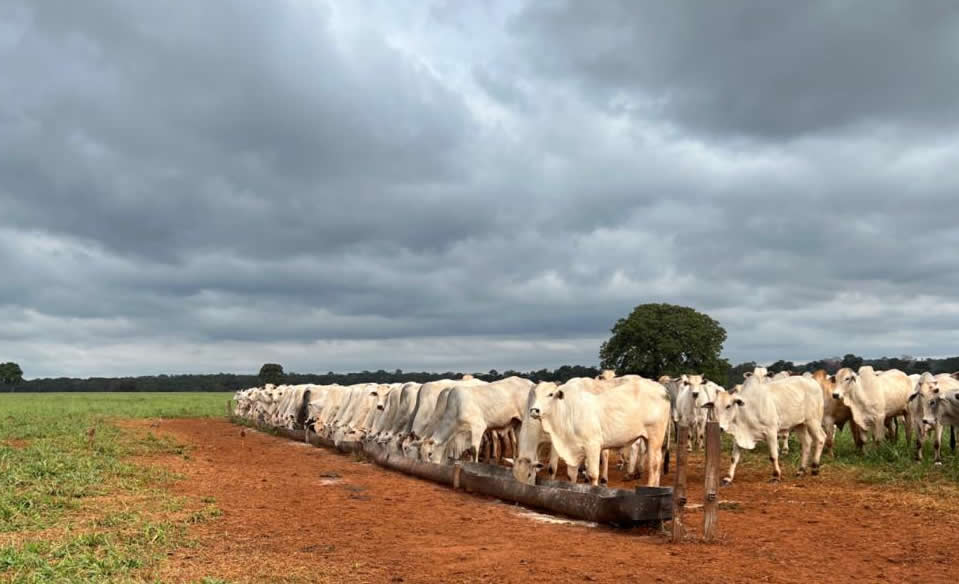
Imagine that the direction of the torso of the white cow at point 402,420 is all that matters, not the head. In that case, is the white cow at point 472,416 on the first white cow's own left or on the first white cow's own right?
on the first white cow's own left

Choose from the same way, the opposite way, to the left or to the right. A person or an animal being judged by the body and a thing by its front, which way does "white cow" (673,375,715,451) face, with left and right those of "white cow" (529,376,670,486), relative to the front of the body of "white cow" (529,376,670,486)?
to the left

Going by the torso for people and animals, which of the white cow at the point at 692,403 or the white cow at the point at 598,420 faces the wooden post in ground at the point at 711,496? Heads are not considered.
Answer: the white cow at the point at 692,403

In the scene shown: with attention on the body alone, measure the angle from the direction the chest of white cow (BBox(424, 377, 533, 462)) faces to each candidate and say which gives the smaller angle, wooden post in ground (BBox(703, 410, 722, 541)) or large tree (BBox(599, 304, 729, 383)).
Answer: the wooden post in ground

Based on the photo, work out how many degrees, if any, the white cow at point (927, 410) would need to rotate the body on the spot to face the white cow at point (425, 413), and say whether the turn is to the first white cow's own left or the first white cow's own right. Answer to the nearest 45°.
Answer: approximately 90° to the first white cow's own right

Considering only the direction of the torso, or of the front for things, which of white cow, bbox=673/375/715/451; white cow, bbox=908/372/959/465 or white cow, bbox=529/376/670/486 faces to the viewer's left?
white cow, bbox=529/376/670/486

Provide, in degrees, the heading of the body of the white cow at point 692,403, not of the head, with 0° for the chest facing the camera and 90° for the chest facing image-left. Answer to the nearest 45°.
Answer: approximately 0°

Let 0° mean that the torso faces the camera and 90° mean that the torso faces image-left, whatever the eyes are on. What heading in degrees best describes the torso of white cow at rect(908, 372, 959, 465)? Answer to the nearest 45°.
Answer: approximately 0°

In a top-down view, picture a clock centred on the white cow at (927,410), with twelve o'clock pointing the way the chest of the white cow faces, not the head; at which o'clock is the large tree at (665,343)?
The large tree is roughly at 5 o'clock from the white cow.

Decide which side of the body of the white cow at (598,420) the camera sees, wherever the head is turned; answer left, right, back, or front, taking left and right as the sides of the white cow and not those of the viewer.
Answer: left

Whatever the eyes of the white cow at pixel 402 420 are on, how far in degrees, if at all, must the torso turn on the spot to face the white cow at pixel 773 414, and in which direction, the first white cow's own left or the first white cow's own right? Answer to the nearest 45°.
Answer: approximately 90° to the first white cow's own left
